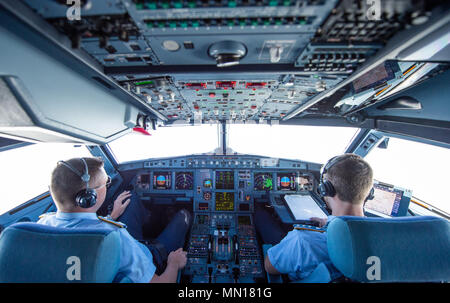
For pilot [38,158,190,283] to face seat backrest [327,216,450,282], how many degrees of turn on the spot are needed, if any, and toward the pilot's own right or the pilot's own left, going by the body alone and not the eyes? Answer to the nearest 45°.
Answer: approximately 90° to the pilot's own right

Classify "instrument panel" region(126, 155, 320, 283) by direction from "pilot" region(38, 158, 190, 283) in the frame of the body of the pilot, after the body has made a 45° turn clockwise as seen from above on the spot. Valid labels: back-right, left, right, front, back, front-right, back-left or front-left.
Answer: front-left

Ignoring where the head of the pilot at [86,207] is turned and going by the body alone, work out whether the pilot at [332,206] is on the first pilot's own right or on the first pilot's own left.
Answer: on the first pilot's own right

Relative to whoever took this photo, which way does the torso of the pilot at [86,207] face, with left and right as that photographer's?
facing away from the viewer and to the right of the viewer

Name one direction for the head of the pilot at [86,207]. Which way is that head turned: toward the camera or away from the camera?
away from the camera

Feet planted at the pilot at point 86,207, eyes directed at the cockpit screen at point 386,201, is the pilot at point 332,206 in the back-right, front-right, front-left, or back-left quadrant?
front-right

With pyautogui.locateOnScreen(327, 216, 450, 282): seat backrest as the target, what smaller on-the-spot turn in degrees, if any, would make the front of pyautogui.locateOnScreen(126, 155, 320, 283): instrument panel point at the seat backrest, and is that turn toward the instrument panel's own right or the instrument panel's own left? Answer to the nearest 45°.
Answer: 0° — it already faces it

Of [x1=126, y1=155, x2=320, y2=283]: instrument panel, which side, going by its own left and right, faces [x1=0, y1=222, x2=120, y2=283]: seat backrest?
front

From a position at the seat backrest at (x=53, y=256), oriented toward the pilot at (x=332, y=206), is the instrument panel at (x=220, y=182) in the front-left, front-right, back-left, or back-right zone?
front-left

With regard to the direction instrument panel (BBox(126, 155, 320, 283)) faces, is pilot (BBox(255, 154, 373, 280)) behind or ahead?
ahead

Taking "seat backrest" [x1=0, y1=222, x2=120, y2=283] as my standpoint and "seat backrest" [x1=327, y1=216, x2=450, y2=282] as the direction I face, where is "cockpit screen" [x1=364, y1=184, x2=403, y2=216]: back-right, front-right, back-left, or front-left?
front-left

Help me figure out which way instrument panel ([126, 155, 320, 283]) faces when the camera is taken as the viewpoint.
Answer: facing the viewer
